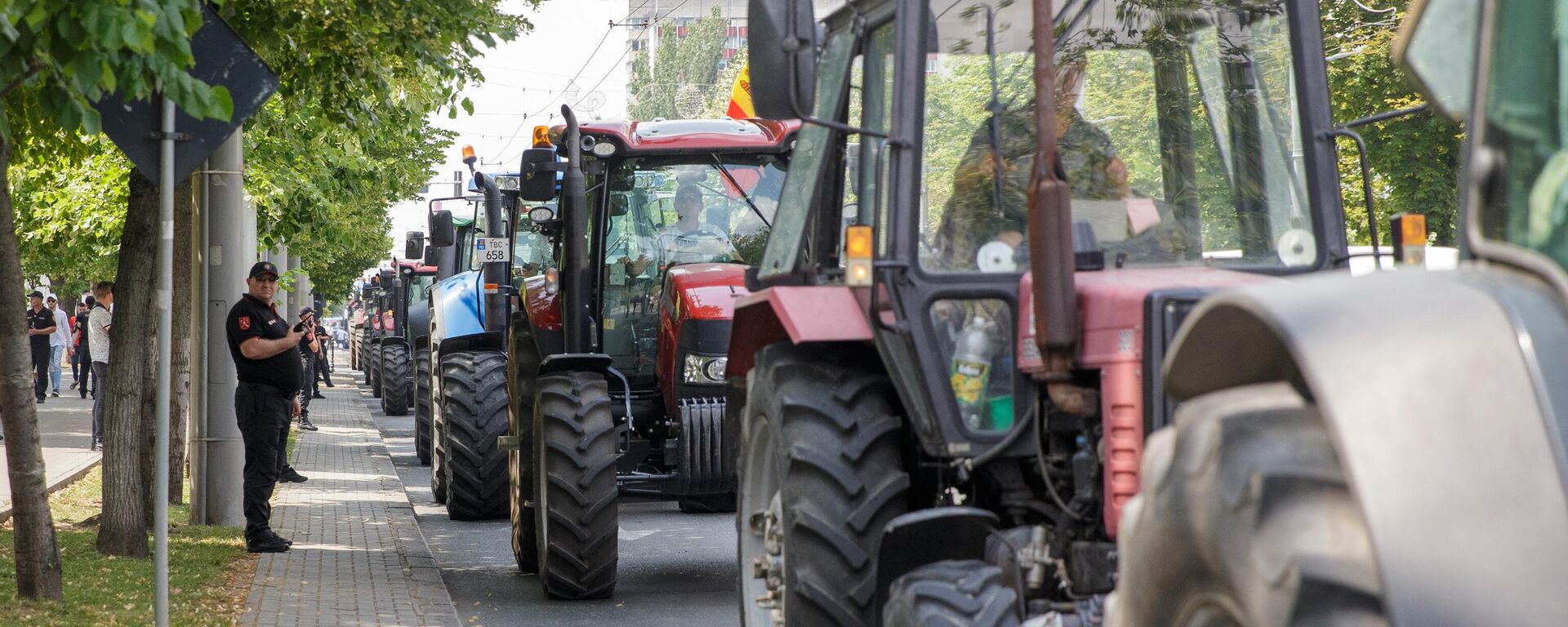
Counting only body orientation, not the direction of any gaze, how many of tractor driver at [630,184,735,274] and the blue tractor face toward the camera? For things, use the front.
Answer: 2

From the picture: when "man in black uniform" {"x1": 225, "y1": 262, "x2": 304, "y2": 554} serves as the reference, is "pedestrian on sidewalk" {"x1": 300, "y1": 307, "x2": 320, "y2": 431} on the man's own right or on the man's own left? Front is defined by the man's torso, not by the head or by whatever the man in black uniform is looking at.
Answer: on the man's own left

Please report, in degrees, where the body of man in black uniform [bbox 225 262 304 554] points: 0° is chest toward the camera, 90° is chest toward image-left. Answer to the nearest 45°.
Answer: approximately 315°

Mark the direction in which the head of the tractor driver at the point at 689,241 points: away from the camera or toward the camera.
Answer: toward the camera

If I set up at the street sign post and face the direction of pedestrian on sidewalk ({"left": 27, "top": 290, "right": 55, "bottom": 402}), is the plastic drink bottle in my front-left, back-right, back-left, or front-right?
back-right

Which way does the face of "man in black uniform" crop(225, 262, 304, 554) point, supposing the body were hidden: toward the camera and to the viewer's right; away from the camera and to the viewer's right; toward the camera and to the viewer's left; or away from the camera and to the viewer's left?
toward the camera and to the viewer's right

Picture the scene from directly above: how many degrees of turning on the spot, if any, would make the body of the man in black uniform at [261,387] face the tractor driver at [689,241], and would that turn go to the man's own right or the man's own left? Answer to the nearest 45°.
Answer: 0° — they already face them

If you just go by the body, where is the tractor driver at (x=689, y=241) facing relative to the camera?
toward the camera

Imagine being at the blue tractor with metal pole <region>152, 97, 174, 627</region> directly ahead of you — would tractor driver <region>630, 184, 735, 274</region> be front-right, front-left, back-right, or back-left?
front-left

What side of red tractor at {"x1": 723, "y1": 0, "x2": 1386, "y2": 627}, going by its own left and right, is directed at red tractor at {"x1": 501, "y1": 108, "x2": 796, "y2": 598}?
back

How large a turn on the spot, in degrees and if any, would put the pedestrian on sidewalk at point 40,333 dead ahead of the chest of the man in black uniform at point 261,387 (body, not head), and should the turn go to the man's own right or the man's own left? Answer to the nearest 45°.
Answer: approximately 135° to the man's own left

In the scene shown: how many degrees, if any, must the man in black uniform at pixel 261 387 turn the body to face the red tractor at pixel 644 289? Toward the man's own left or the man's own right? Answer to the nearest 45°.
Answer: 0° — they already face it

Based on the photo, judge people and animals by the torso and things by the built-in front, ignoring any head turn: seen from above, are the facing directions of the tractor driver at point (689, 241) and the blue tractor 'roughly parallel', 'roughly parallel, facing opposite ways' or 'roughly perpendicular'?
roughly parallel

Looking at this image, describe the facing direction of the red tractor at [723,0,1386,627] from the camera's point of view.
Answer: facing the viewer and to the right of the viewer

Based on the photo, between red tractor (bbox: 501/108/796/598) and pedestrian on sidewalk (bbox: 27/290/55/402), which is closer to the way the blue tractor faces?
the red tractor

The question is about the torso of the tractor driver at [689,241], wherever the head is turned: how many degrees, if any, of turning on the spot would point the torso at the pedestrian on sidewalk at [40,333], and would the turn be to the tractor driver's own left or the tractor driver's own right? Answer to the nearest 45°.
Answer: approximately 135° to the tractor driver's own right

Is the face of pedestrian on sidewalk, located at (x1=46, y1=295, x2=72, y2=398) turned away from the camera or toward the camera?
toward the camera
